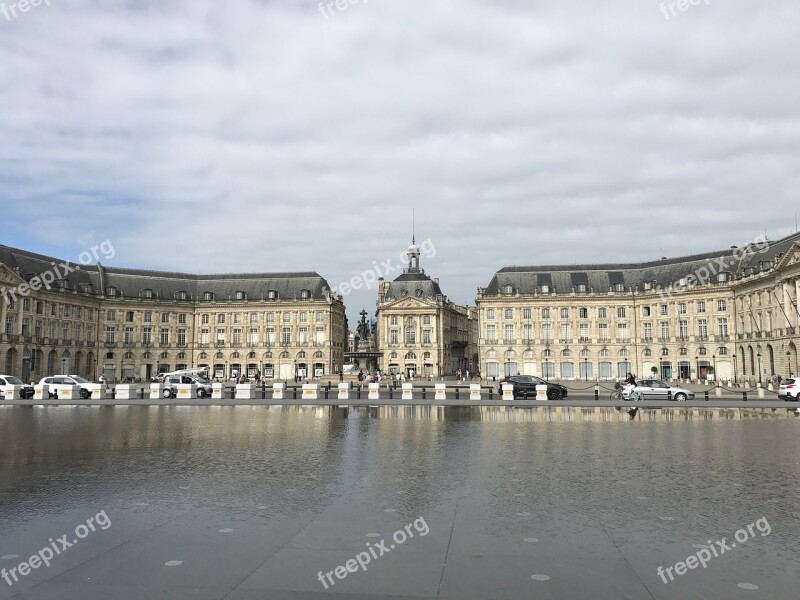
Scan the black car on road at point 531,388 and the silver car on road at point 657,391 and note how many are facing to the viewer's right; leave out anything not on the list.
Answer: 2

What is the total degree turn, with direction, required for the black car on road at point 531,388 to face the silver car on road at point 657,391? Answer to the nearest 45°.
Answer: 0° — it already faces it

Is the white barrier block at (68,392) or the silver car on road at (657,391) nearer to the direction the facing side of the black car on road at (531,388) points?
the silver car on road

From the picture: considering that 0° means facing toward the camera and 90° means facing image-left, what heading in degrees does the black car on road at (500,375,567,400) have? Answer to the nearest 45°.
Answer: approximately 270°

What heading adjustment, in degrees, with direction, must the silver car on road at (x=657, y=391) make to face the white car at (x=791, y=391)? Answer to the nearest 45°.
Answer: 0° — it already faces it

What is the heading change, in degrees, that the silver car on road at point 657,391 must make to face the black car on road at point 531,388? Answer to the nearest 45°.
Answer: approximately 180°

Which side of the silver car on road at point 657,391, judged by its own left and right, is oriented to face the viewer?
right

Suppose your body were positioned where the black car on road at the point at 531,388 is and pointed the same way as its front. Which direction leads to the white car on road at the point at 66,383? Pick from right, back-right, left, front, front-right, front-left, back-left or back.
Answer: back

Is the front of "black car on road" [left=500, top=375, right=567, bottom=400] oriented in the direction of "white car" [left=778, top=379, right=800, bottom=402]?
yes
